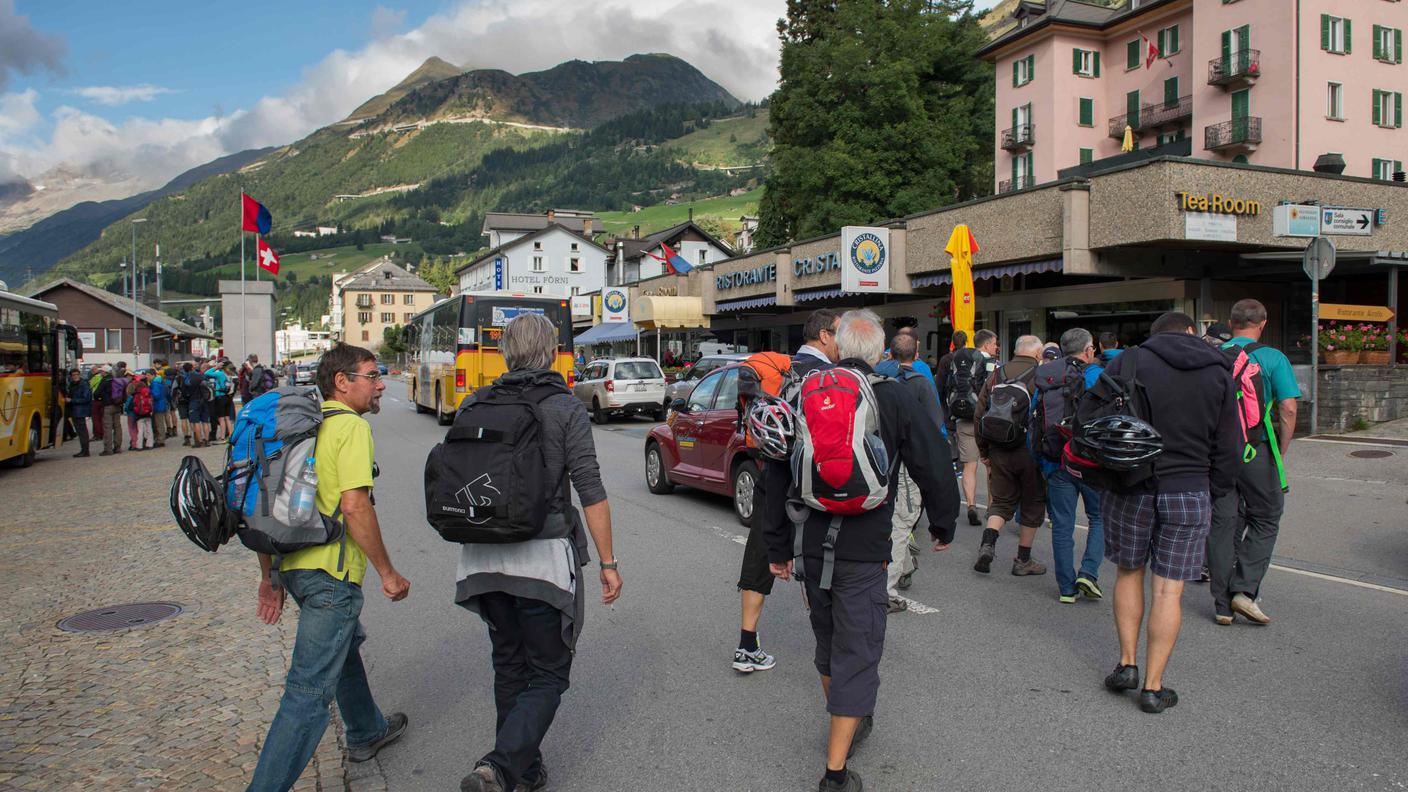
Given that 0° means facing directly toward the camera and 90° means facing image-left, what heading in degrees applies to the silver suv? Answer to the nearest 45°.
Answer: approximately 135°

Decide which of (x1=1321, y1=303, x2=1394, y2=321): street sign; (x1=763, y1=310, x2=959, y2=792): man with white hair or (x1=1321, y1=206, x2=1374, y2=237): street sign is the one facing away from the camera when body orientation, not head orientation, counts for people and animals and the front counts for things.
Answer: the man with white hair

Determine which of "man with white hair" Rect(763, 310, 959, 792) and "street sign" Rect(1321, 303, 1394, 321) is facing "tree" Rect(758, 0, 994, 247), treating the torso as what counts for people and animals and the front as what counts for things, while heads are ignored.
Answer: the man with white hair

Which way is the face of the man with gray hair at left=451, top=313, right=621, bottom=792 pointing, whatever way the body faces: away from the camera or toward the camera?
away from the camera

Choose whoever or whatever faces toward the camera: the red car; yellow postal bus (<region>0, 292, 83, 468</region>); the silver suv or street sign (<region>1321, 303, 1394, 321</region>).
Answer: the street sign

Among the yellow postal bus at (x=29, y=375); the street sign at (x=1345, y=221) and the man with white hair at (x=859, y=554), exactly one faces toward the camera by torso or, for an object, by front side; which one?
the street sign

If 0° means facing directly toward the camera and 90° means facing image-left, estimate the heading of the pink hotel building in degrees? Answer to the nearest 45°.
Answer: approximately 45°

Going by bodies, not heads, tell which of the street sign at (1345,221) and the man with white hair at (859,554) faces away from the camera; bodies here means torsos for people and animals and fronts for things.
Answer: the man with white hair

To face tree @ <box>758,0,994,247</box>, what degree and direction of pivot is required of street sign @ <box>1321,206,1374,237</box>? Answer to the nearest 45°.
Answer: approximately 135° to its right

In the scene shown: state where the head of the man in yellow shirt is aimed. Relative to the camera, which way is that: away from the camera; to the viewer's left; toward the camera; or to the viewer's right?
to the viewer's right

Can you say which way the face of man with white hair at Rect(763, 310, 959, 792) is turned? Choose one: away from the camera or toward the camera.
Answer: away from the camera

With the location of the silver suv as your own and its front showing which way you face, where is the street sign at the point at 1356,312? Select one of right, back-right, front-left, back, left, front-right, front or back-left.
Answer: back

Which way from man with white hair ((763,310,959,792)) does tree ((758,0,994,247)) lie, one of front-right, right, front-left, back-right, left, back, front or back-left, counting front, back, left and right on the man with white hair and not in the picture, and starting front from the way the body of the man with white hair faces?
front

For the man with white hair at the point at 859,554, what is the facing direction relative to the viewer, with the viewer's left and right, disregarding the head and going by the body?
facing away from the viewer

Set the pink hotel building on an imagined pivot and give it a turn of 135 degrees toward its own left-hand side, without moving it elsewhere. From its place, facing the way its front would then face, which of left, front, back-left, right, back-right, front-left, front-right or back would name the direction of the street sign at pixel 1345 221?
right
